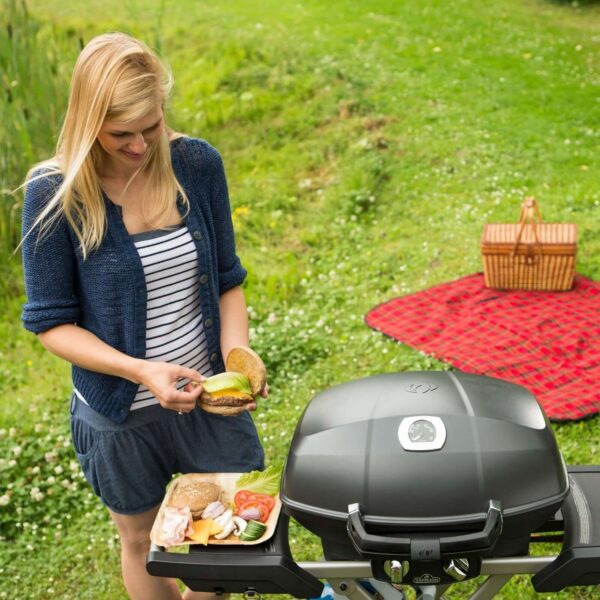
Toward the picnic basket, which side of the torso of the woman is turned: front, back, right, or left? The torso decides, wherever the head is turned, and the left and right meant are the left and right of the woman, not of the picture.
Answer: left

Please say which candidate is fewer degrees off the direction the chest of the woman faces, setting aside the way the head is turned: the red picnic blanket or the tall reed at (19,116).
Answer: the red picnic blanket

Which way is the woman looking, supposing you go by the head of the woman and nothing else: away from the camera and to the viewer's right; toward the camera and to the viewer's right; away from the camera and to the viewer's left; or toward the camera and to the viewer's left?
toward the camera and to the viewer's right

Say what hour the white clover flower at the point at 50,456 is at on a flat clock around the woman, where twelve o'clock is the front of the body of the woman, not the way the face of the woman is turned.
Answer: The white clover flower is roughly at 7 o'clock from the woman.

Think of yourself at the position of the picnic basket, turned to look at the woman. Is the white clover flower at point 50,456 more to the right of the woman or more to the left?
right

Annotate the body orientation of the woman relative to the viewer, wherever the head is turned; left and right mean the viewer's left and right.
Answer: facing the viewer and to the right of the viewer

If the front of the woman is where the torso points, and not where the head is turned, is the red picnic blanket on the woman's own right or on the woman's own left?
on the woman's own left
